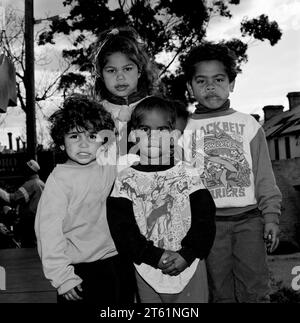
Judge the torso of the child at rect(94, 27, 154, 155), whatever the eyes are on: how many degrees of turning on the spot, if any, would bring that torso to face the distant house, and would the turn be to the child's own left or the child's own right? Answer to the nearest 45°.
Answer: approximately 180°

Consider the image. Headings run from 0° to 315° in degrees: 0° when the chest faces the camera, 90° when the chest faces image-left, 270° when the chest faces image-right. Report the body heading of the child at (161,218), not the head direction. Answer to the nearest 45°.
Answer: approximately 0°

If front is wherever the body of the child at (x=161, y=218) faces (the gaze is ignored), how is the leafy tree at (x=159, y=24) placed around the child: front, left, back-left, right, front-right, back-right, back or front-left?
back

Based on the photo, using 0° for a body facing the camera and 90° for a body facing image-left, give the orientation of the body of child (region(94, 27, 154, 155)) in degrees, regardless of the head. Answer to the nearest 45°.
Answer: approximately 0°

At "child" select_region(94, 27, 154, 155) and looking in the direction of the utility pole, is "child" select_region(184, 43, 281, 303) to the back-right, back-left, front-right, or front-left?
back-right

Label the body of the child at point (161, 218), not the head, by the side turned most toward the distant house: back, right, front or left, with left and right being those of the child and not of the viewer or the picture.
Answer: back

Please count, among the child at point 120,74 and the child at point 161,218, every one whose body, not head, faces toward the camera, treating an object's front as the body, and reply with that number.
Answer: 2

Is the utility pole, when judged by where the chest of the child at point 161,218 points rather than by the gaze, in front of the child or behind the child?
behind
